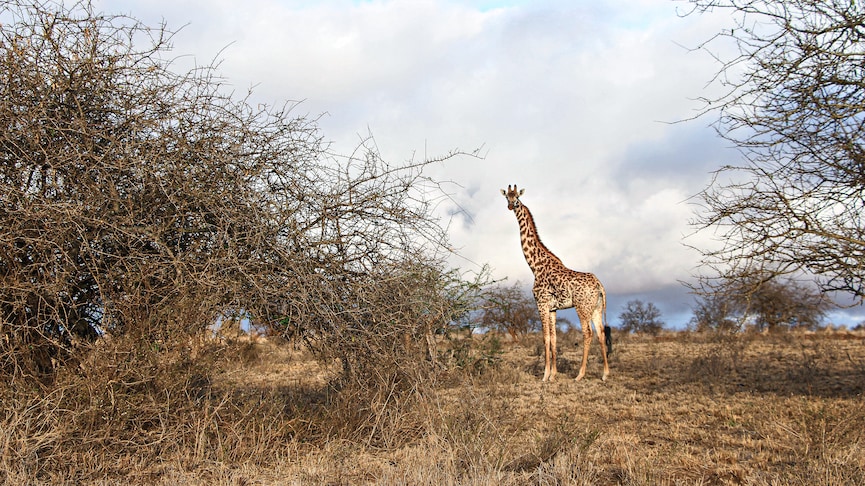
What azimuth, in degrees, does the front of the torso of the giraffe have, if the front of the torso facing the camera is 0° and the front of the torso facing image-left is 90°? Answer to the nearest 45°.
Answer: approximately 90°

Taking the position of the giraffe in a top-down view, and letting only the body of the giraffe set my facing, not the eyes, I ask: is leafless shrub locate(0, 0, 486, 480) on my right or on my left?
on my left
